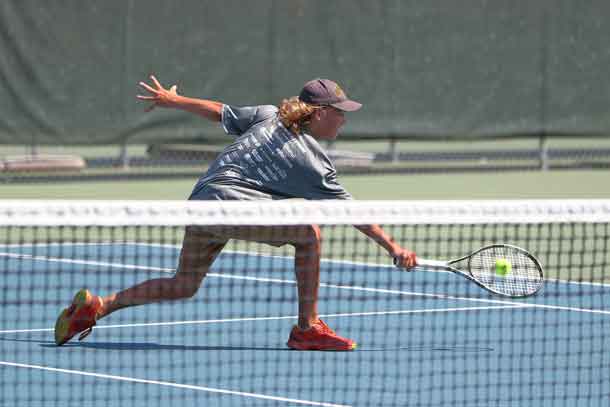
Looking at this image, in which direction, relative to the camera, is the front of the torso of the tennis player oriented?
to the viewer's right

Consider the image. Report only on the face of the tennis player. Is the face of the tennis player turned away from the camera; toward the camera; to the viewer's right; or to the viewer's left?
to the viewer's right

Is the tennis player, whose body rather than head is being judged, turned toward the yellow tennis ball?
yes
